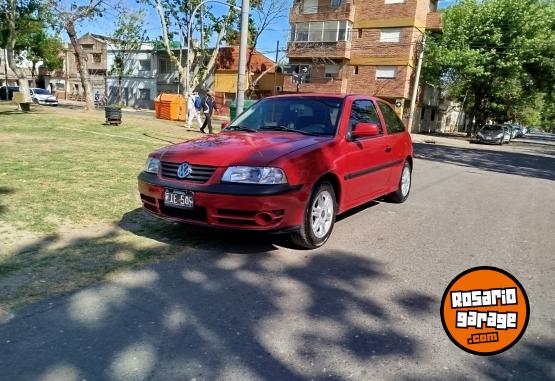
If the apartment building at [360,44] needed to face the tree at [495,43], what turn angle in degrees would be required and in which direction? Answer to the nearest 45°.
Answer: approximately 45° to its left

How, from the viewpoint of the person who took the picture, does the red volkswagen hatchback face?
facing the viewer and to the left of the viewer

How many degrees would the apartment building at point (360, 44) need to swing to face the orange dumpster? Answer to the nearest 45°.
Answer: approximately 45° to its right

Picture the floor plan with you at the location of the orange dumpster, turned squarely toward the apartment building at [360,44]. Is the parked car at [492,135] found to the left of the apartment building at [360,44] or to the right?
right

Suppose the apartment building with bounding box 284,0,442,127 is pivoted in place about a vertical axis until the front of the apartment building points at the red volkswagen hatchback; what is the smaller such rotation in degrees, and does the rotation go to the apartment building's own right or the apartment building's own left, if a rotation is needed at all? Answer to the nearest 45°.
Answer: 0° — it already faces it

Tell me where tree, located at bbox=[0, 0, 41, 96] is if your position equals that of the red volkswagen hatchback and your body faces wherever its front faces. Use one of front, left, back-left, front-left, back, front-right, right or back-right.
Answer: right

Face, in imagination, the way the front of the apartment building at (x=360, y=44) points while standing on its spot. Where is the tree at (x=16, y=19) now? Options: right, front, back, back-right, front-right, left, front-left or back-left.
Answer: front-right

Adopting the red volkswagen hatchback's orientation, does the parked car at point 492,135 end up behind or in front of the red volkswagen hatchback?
behind

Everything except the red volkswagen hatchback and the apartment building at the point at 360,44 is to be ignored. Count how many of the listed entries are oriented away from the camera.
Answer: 0

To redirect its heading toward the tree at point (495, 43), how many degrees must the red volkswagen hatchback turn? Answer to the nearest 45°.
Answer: approximately 180°

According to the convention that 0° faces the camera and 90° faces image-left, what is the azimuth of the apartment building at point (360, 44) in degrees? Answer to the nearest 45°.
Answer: approximately 0°

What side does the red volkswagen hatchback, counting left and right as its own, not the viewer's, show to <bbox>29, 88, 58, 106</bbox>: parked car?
right
